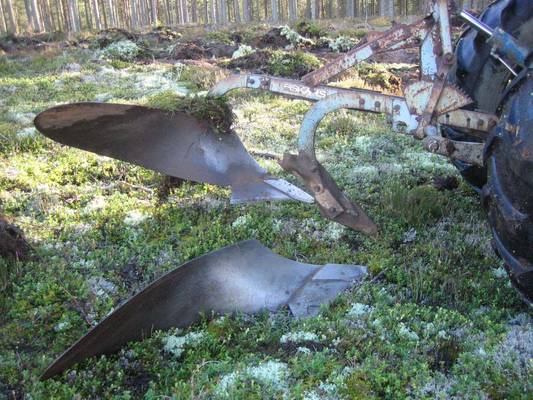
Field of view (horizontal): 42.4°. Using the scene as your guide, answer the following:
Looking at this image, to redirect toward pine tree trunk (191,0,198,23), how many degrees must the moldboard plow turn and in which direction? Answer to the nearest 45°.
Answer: approximately 90° to its left

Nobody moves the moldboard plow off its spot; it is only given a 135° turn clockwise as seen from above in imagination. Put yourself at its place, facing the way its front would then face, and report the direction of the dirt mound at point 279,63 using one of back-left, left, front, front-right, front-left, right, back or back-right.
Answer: back-right

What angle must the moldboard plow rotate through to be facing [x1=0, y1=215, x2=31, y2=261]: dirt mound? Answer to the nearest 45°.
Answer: approximately 180°

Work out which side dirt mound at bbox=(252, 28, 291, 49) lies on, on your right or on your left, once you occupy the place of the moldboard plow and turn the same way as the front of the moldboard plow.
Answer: on your left

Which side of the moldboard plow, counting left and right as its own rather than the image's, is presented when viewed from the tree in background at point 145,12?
left

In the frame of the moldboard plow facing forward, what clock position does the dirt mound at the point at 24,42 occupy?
The dirt mound is roughly at 8 o'clock from the moldboard plow.

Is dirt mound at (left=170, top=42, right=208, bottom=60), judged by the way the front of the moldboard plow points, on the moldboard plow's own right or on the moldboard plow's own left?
on the moldboard plow's own left

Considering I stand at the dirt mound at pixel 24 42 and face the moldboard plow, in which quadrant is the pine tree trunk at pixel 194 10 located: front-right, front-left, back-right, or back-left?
back-left

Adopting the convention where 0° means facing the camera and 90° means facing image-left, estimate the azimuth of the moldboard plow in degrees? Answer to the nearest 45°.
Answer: approximately 270°
